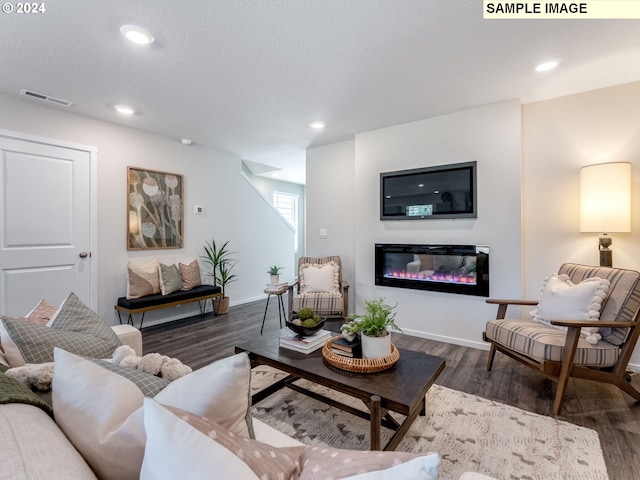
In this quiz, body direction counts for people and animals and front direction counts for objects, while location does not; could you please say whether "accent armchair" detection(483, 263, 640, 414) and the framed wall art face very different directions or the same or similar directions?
very different directions

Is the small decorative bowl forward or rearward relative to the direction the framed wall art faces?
forward

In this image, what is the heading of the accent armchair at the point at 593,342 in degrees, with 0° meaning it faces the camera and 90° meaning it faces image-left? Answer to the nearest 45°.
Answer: approximately 45°

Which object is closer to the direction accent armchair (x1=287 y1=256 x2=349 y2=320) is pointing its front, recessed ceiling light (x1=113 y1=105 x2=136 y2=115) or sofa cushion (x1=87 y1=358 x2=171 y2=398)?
the sofa cushion

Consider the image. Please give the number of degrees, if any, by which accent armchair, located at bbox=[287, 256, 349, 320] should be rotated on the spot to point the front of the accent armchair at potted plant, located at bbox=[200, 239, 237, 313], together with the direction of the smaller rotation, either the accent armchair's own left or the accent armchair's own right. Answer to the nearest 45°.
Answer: approximately 135° to the accent armchair's own right

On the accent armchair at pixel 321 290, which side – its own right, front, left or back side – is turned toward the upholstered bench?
right

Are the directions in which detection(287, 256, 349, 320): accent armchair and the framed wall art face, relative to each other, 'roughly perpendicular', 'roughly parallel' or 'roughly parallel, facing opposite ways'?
roughly perpendicular

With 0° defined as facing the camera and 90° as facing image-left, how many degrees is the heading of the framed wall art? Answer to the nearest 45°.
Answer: approximately 315°

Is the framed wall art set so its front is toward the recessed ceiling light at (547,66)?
yes

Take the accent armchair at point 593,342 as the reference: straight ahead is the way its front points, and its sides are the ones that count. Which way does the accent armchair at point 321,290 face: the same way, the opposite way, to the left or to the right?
to the left

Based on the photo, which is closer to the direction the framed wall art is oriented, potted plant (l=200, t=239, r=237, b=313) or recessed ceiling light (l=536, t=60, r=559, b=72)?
the recessed ceiling light

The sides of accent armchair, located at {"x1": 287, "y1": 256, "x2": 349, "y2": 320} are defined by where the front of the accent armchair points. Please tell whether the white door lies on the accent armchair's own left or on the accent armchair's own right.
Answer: on the accent armchair's own right

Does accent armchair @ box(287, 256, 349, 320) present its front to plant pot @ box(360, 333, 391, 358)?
yes
